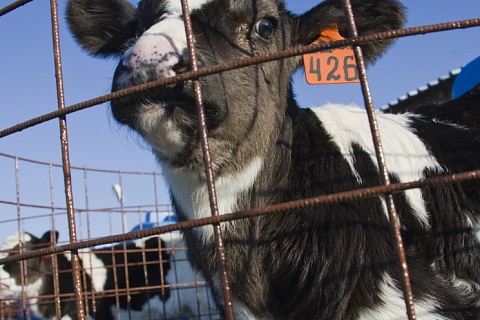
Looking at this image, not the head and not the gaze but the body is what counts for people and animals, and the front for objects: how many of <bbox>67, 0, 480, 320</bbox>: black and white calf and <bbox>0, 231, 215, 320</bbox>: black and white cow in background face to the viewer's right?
0

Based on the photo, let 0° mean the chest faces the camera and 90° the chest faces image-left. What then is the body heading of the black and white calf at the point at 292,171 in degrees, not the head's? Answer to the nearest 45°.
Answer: approximately 45°

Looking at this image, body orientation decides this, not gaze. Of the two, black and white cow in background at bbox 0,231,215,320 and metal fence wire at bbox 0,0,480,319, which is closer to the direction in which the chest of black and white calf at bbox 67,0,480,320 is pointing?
the metal fence wire

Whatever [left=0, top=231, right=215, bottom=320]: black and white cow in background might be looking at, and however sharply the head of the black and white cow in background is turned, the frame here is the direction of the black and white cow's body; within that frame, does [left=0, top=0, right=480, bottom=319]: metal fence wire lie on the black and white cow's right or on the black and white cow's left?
on the black and white cow's left

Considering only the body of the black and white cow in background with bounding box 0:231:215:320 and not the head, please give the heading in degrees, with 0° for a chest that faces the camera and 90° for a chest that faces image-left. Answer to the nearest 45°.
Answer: approximately 90°
